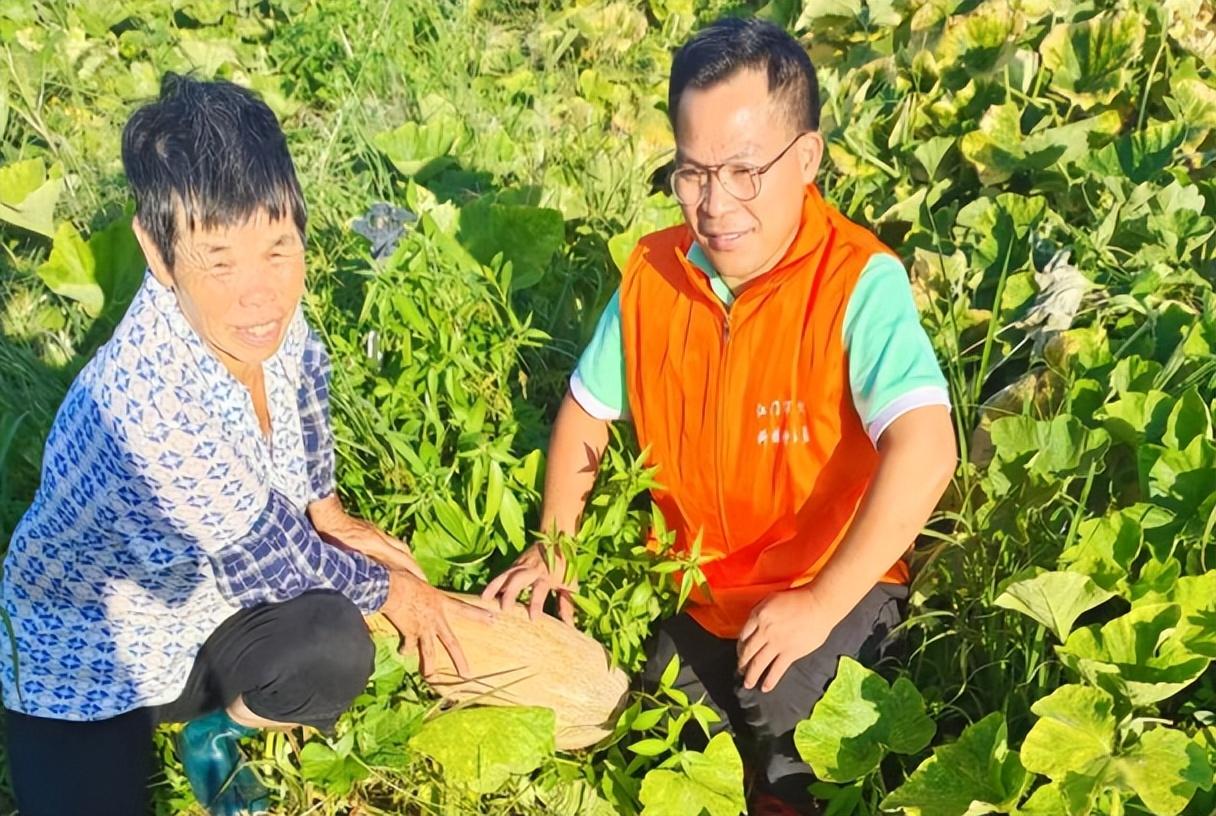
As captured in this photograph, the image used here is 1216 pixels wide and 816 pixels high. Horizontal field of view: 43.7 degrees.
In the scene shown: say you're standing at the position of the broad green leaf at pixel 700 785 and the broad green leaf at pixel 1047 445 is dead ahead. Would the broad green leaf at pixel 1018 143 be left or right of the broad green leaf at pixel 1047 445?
left

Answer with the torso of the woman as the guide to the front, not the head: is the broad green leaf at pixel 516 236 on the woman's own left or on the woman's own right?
on the woman's own left

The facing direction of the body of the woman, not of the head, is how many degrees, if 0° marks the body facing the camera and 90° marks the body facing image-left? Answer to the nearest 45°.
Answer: approximately 315°

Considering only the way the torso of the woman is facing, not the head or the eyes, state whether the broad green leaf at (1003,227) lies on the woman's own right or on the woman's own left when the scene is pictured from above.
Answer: on the woman's own left

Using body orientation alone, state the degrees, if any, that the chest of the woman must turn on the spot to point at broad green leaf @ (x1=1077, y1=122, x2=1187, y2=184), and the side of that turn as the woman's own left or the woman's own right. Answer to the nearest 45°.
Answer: approximately 45° to the woman's own left

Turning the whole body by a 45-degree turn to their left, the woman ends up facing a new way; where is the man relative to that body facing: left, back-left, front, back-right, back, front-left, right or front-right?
front
